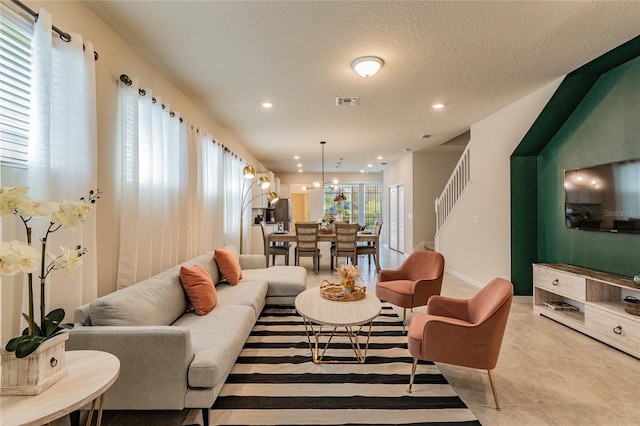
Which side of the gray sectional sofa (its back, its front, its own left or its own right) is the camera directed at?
right

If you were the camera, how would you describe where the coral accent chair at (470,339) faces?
facing to the left of the viewer

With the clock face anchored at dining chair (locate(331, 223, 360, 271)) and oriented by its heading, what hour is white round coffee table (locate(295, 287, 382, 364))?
The white round coffee table is roughly at 6 o'clock from the dining chair.

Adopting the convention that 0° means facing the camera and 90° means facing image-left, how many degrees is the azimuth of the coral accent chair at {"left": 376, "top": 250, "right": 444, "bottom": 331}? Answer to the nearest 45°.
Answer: approximately 45°

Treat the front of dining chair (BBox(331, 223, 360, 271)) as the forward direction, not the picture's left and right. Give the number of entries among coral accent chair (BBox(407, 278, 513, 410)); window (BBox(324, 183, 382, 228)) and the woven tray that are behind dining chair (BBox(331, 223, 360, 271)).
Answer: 2

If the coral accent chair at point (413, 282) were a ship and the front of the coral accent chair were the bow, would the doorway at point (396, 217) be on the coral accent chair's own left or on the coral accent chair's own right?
on the coral accent chair's own right

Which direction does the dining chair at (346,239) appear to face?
away from the camera

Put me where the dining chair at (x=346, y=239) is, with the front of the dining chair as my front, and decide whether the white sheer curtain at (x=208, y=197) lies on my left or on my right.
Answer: on my left

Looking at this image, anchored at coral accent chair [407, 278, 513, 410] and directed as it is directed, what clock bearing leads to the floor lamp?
The floor lamp is roughly at 1 o'clock from the coral accent chair.
